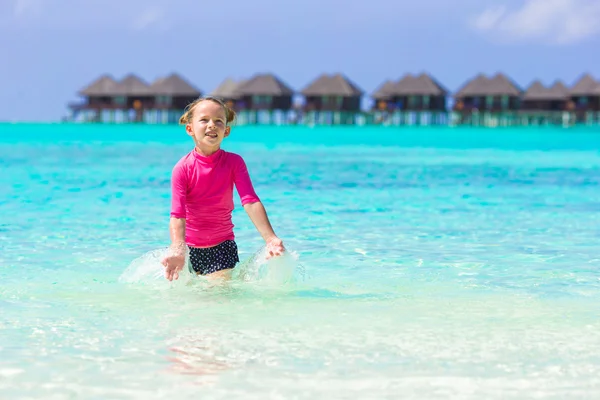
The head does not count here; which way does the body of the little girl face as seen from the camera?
toward the camera
